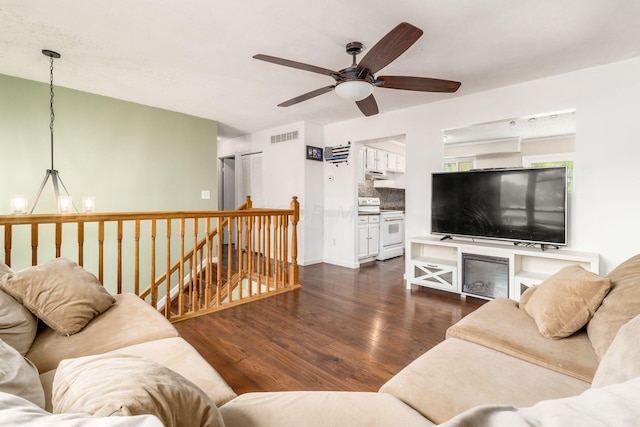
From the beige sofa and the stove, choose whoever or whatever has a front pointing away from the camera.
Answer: the beige sofa

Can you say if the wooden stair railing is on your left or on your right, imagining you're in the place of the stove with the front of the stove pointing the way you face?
on your right

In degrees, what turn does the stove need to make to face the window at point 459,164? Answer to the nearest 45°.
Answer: approximately 90° to its left

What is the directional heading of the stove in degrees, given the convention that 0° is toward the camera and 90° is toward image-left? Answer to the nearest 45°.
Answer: approximately 315°

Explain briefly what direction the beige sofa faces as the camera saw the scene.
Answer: facing away from the viewer

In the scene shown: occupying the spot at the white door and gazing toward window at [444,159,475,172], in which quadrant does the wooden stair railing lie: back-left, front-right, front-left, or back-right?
back-right

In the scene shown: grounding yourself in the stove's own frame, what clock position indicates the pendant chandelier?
The pendant chandelier is roughly at 3 o'clock from the stove.

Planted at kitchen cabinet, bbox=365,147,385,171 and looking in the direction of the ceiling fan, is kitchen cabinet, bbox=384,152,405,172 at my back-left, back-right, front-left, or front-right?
back-left

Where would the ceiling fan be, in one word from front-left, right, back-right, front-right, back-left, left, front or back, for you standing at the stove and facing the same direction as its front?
front-right

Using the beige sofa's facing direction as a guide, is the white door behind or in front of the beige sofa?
in front
